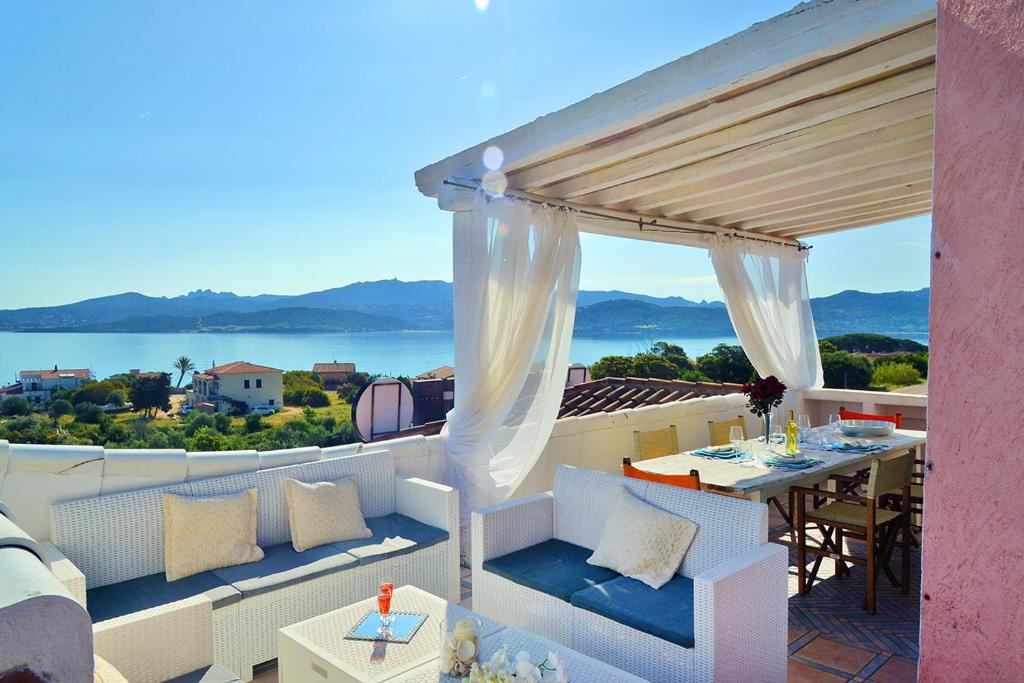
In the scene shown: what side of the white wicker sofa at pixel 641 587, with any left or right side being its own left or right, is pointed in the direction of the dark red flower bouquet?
back

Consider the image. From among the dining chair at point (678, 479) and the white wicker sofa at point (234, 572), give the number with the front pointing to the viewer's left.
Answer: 0

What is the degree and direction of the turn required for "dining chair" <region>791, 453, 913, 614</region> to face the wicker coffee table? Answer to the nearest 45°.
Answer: approximately 90° to its left

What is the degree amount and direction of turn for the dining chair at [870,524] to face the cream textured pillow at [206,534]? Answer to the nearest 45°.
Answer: approximately 90° to its left

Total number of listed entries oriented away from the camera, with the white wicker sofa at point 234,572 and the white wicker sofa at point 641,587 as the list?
0

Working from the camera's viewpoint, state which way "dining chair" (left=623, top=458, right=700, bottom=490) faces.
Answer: facing away from the viewer and to the right of the viewer

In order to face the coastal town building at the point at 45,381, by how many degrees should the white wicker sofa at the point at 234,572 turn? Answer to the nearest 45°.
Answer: approximately 135° to its left

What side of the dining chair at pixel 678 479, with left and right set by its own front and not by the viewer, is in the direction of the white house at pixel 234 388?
left

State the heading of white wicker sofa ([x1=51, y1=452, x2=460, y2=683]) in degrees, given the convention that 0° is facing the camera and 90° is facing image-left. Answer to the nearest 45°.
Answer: approximately 315°

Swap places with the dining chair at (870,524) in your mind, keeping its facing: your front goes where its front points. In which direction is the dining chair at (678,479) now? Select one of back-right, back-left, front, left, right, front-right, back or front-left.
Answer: left

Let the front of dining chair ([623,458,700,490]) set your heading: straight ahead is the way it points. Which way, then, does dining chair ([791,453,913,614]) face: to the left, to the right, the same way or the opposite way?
to the left

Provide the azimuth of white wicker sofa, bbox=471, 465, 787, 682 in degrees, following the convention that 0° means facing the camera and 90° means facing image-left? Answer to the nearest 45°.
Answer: approximately 45°

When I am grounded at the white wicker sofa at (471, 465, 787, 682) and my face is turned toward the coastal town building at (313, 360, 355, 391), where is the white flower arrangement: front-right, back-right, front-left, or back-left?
back-left

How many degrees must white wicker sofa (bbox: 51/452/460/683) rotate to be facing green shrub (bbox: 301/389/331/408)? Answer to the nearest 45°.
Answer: approximately 135° to its left

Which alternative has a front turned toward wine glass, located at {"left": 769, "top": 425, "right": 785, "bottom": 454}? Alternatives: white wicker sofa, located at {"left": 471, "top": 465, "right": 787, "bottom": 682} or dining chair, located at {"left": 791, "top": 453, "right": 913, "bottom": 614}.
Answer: the dining chair

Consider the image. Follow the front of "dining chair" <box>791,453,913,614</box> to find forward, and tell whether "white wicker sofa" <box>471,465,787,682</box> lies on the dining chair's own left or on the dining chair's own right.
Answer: on the dining chair's own left

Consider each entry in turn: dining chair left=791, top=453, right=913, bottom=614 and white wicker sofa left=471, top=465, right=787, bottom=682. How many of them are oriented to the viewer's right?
0

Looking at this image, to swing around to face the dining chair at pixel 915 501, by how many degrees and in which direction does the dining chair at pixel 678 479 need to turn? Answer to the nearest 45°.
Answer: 0° — it already faces it

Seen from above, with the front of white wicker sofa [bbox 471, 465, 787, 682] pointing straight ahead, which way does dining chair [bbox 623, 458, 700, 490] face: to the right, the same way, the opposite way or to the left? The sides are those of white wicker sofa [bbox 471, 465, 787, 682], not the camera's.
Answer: the opposite way

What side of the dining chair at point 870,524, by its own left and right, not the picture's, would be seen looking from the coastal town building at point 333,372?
front

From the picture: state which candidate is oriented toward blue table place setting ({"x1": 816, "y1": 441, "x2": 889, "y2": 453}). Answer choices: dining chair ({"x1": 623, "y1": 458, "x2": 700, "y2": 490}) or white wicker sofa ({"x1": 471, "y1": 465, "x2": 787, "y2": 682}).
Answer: the dining chair
